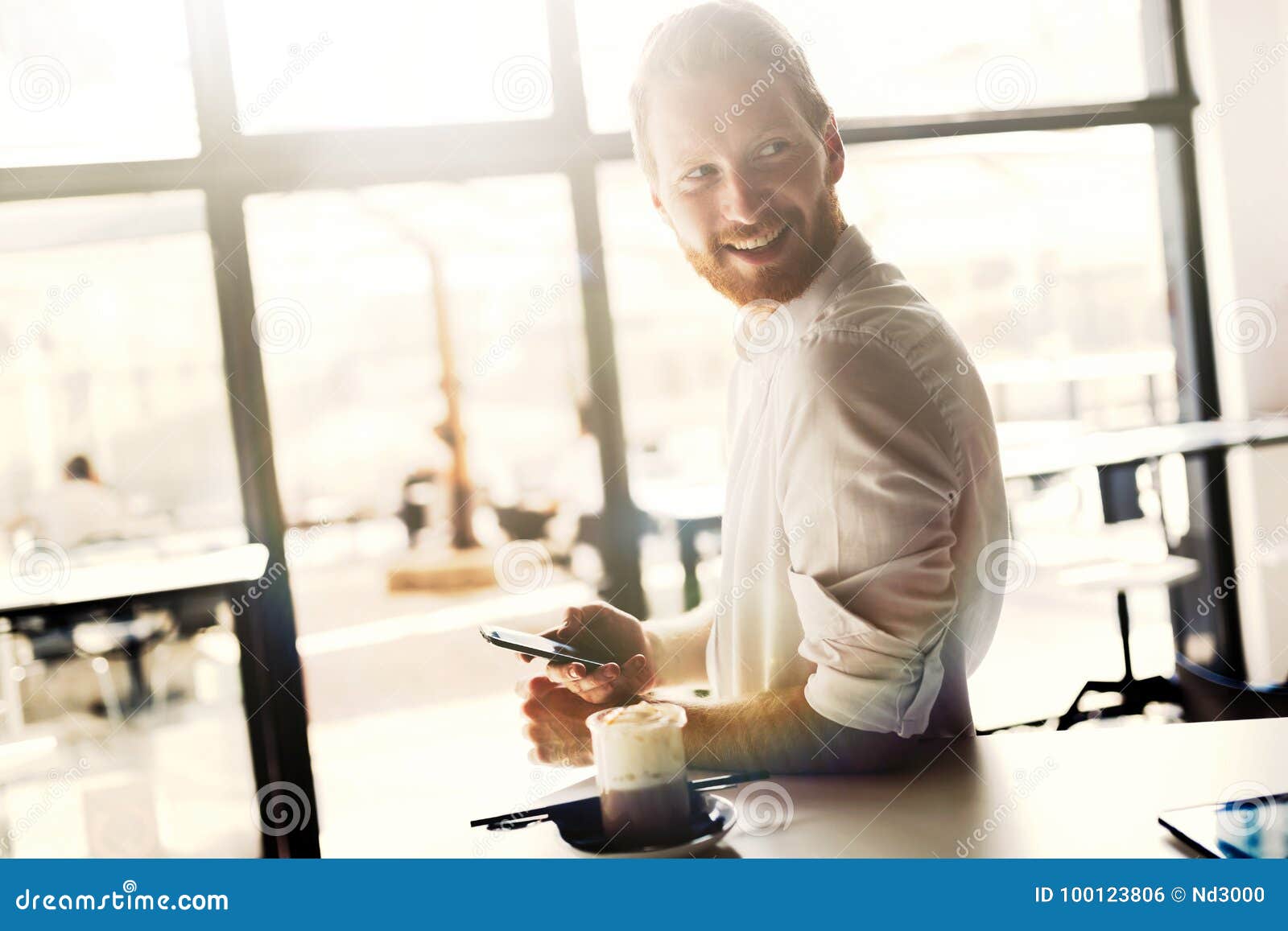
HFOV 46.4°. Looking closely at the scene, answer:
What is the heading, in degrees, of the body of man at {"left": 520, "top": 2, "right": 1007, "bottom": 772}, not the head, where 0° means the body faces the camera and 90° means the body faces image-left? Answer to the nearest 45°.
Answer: approximately 90°

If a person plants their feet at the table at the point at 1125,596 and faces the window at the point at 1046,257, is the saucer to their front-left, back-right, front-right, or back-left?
back-left

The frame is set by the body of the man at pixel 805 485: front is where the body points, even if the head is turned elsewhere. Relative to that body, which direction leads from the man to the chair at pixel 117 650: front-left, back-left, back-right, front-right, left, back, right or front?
front-right

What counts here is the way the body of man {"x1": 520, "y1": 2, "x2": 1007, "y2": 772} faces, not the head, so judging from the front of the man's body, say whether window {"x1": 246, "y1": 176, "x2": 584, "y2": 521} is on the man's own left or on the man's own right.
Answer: on the man's own right
